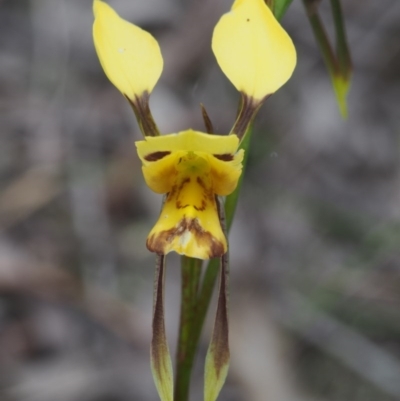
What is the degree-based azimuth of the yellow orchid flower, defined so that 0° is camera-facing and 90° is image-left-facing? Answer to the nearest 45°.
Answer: approximately 0°
